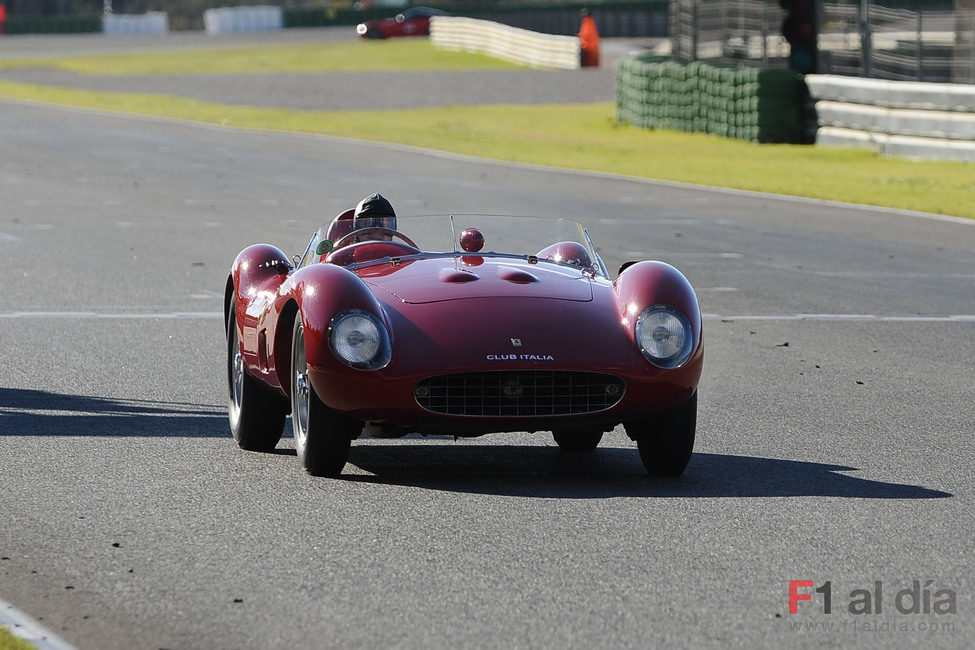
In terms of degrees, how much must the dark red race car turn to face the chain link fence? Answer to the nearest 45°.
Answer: approximately 180°

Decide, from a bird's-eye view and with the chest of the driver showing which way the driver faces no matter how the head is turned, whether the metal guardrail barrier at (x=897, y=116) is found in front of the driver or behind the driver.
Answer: behind

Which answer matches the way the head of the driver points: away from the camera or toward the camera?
toward the camera

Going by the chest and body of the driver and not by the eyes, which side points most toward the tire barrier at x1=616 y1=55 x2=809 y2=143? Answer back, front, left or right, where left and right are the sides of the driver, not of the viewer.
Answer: back

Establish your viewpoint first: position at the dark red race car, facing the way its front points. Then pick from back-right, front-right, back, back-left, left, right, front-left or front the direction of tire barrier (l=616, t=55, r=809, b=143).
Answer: back

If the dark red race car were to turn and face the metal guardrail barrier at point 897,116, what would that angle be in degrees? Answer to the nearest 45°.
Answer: approximately 180°

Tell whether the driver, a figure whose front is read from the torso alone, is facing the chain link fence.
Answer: no

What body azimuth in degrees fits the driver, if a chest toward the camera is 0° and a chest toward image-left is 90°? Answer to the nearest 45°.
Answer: approximately 0°

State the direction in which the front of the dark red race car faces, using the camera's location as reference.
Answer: facing the viewer
